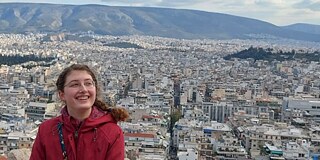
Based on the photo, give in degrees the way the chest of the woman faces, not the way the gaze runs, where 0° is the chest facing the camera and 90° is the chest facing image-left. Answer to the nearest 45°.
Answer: approximately 0°
